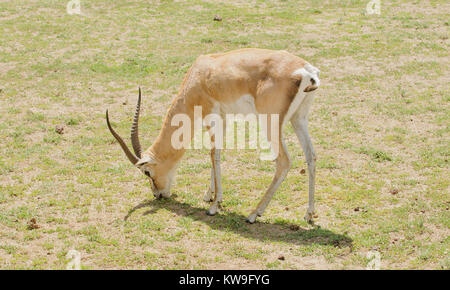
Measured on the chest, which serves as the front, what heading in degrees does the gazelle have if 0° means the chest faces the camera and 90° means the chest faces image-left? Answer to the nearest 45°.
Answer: approximately 90°
